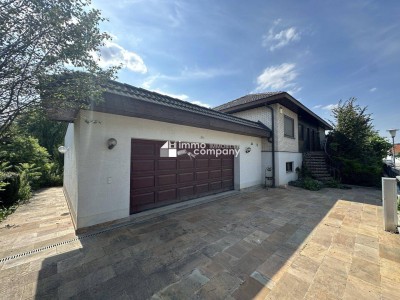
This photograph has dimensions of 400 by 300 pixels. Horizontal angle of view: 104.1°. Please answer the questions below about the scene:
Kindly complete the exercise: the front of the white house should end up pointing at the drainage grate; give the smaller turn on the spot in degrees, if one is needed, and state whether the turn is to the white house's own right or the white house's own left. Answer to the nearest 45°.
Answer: approximately 90° to the white house's own right

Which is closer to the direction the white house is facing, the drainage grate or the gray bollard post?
the gray bollard post

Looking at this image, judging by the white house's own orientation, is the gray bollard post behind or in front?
in front

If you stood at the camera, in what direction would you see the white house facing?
facing the viewer and to the right of the viewer

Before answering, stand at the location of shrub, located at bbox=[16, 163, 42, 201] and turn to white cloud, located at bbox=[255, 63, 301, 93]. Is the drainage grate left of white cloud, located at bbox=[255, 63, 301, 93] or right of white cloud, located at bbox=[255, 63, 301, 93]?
right

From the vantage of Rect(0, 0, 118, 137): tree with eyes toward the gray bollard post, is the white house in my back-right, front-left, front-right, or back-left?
front-left
